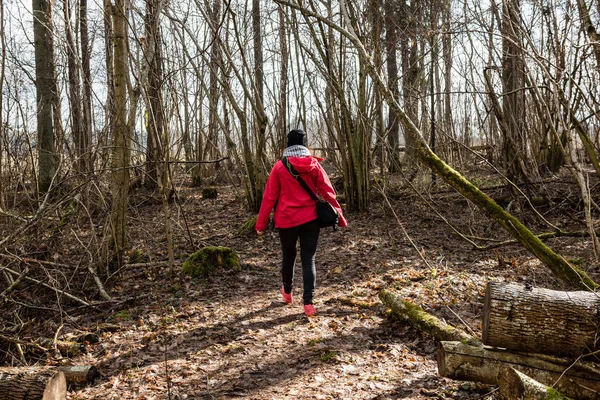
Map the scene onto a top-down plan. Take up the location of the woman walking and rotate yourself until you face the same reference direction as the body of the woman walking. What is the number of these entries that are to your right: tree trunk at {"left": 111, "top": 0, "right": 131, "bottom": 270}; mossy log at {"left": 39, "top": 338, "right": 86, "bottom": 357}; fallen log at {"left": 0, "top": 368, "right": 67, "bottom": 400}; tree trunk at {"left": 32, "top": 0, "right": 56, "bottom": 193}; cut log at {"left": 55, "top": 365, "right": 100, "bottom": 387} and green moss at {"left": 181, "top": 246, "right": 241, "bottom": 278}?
0

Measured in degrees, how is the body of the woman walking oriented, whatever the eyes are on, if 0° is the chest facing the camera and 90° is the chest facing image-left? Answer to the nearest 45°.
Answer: approximately 180°

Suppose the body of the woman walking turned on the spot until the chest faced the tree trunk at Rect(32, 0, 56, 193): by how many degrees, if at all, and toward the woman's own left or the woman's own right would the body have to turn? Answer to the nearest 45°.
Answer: approximately 45° to the woman's own left

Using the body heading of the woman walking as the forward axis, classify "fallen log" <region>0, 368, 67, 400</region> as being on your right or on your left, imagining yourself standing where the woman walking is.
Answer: on your left

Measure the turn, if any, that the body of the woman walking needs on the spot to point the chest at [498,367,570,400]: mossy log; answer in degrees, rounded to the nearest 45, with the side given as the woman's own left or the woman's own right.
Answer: approximately 135° to the woman's own right

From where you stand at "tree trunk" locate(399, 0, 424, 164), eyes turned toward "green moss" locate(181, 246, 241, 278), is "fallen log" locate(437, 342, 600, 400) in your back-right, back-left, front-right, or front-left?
front-left

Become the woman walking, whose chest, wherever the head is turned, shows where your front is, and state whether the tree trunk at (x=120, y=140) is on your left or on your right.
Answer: on your left

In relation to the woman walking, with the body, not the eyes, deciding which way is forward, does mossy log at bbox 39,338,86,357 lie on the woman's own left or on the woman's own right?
on the woman's own left

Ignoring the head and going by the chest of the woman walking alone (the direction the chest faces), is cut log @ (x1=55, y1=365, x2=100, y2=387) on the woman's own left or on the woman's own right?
on the woman's own left

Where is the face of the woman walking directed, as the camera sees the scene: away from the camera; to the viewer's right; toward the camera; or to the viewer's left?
away from the camera

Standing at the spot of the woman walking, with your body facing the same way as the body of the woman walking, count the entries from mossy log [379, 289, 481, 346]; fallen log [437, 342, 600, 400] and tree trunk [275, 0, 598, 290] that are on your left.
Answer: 0
